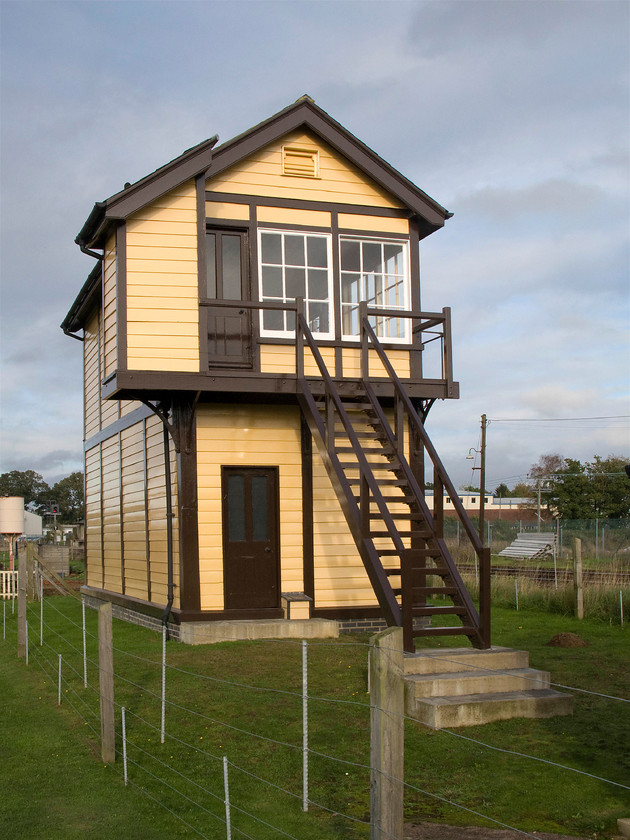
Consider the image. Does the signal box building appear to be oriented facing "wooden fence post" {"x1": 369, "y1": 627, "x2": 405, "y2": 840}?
yes

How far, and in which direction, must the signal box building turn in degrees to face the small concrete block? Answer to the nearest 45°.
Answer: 0° — it already faces it

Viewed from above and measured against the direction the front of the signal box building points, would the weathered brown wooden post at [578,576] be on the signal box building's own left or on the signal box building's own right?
on the signal box building's own left

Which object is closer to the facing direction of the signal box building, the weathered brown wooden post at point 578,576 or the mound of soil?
the mound of soil

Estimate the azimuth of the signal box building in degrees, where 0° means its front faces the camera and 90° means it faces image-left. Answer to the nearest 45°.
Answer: approximately 0°

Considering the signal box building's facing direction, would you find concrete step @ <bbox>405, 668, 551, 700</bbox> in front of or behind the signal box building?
in front

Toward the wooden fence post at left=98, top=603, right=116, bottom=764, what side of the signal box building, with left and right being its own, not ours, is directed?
front

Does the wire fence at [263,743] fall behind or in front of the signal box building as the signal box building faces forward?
in front
